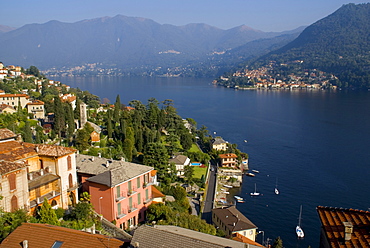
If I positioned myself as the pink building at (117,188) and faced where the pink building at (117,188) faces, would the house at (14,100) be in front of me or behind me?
behind

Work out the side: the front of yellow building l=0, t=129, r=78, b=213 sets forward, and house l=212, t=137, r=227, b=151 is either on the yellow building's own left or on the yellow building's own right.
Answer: on the yellow building's own left

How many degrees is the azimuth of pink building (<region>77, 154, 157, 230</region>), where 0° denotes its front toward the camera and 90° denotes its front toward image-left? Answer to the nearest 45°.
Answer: approximately 315°

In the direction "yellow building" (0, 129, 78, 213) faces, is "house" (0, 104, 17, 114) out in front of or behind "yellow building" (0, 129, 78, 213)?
behind

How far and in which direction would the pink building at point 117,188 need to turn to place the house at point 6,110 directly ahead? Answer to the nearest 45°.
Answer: approximately 180°

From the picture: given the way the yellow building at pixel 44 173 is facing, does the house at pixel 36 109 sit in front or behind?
behind

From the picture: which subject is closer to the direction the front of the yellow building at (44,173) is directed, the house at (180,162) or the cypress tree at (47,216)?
the cypress tree

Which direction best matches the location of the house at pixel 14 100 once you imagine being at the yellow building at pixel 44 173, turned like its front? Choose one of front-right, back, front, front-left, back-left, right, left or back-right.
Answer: back-left
